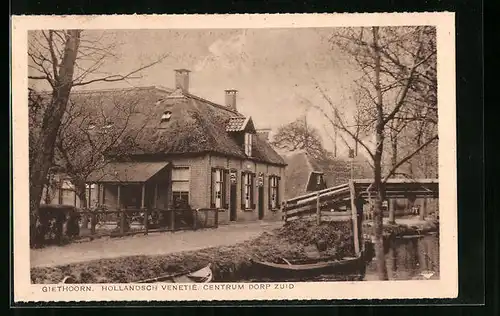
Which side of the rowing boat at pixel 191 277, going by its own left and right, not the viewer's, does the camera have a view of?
right

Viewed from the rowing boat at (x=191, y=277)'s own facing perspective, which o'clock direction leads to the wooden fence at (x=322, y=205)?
The wooden fence is roughly at 12 o'clock from the rowing boat.
